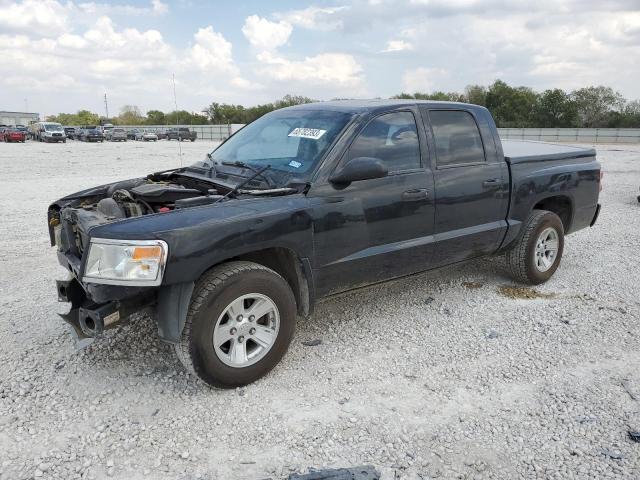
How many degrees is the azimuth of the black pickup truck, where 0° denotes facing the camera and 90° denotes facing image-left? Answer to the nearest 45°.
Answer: approximately 45°

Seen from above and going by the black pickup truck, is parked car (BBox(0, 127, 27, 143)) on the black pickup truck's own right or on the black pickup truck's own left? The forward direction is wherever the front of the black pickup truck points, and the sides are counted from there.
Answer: on the black pickup truck's own right

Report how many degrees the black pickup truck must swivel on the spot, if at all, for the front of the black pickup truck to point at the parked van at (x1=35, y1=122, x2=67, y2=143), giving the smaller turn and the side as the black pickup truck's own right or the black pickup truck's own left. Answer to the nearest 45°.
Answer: approximately 90° to the black pickup truck's own right

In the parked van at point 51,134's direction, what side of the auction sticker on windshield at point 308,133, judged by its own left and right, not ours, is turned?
right

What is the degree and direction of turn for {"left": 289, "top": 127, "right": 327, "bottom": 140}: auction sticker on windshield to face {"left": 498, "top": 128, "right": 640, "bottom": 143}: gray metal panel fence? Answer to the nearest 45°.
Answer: approximately 180°

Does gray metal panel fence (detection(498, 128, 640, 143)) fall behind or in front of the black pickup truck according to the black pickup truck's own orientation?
behind

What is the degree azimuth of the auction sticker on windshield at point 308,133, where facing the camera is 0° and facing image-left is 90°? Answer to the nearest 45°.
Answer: approximately 45°

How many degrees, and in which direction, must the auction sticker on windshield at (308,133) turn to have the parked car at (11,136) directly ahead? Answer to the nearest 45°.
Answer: approximately 90° to its right

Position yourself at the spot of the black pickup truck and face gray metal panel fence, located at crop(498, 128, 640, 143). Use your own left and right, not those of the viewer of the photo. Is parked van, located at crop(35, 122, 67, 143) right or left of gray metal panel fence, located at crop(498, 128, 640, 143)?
left
